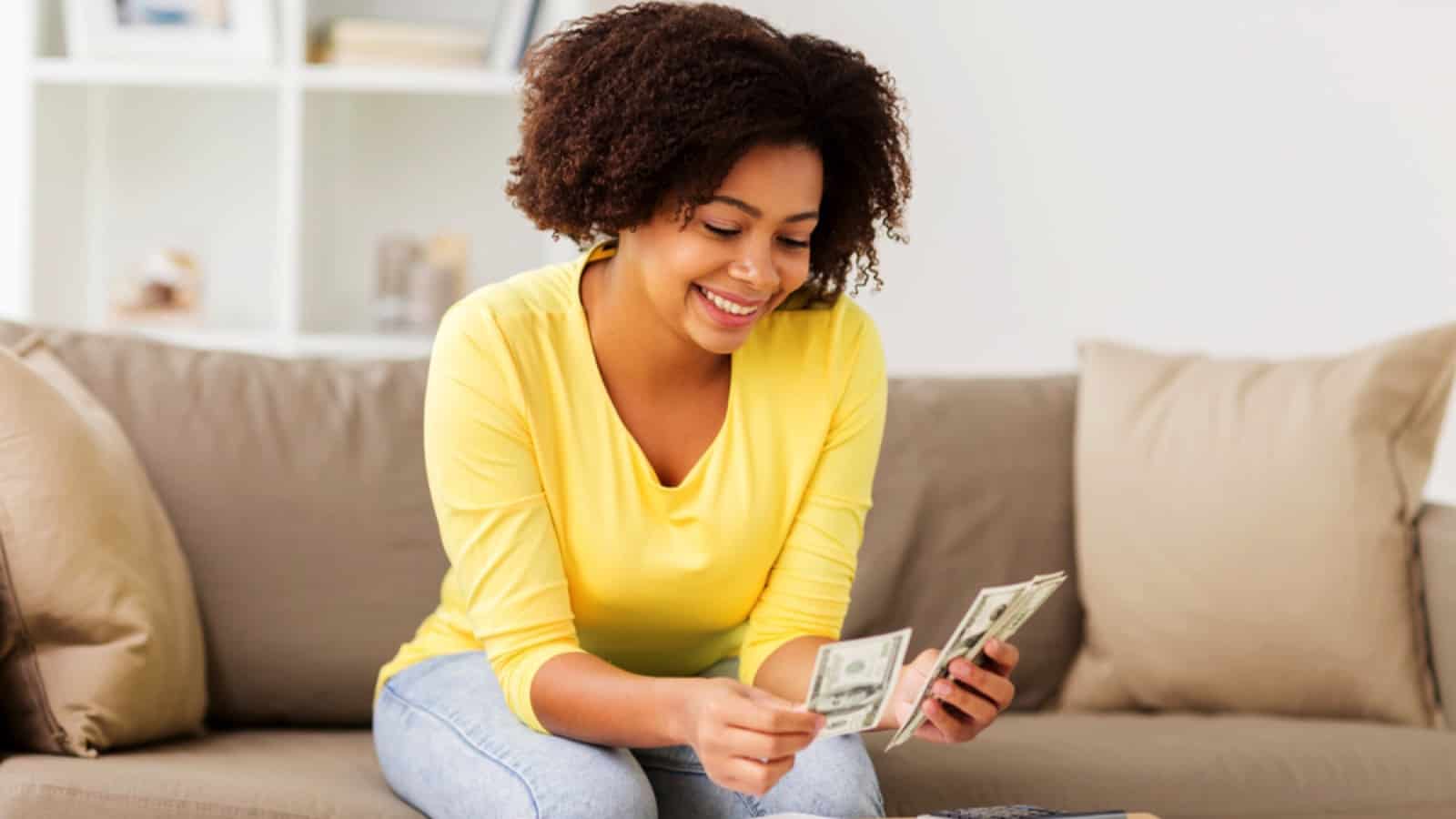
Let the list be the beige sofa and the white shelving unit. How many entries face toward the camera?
2

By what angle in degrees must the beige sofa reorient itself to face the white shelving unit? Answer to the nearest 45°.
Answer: approximately 135° to its right

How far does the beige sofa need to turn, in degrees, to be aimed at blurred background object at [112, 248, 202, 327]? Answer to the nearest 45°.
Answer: approximately 135° to its right

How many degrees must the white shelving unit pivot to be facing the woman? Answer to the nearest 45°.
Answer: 0° — it already faces them

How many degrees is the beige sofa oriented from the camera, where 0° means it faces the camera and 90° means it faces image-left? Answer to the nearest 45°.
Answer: approximately 0°

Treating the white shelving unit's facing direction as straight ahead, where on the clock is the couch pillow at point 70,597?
The couch pillow is roughly at 12 o'clock from the white shelving unit.
